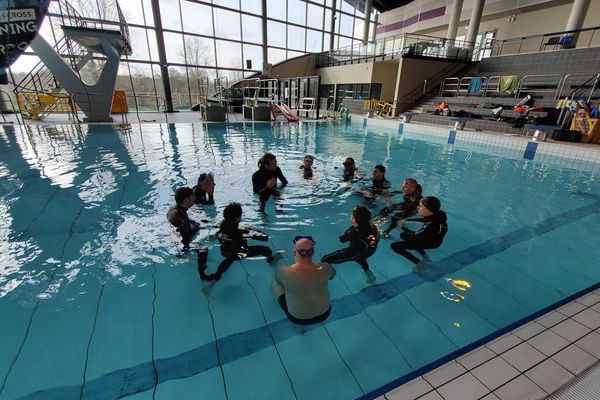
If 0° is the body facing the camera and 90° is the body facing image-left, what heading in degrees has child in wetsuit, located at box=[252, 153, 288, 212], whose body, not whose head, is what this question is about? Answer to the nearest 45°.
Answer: approximately 315°

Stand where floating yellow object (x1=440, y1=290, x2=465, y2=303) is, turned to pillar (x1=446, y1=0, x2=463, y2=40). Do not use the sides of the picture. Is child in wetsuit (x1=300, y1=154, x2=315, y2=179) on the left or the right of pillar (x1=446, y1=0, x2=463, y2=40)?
left

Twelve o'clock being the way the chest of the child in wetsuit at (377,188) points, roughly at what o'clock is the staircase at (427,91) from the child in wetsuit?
The staircase is roughly at 5 o'clock from the child in wetsuit.

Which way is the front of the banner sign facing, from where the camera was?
facing the viewer

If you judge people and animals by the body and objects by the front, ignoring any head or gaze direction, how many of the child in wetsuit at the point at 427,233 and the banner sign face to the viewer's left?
1

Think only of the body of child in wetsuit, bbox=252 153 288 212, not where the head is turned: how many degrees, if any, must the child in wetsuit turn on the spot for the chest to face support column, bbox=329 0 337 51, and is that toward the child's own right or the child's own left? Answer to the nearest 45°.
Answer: approximately 135° to the child's own left

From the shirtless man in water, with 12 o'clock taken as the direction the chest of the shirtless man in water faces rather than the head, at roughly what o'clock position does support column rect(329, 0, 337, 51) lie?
The support column is roughly at 12 o'clock from the shirtless man in water.

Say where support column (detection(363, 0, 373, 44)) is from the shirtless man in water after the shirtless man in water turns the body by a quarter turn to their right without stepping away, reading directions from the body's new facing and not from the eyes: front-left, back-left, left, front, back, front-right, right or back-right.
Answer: left

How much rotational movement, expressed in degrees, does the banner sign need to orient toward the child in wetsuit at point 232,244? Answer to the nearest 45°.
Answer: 0° — it already faces them

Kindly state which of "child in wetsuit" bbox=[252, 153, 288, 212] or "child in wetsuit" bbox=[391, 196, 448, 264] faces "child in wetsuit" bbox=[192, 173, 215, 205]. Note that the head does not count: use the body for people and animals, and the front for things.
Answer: "child in wetsuit" bbox=[391, 196, 448, 264]

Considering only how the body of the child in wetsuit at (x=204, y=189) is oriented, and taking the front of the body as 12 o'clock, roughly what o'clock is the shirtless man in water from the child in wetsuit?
The shirtless man in water is roughly at 1 o'clock from the child in wetsuit.

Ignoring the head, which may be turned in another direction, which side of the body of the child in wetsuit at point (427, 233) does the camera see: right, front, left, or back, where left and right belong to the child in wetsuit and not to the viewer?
left

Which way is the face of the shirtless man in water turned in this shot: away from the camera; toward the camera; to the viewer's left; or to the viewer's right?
away from the camera

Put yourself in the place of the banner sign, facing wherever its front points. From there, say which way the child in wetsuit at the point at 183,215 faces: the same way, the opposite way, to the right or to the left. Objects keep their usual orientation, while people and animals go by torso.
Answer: to the left

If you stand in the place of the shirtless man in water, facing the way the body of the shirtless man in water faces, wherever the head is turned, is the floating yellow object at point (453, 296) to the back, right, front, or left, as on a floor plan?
right

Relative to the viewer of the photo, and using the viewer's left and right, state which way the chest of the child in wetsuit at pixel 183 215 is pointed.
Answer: facing to the right of the viewer

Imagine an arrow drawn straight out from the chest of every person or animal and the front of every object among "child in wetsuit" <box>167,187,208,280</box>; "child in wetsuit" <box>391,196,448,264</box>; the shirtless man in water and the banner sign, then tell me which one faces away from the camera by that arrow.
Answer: the shirtless man in water

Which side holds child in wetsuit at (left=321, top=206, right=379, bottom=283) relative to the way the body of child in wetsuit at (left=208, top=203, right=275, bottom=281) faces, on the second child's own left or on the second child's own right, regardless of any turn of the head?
on the second child's own right

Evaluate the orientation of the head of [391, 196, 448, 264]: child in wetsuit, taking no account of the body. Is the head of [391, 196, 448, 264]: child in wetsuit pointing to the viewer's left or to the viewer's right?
to the viewer's left
